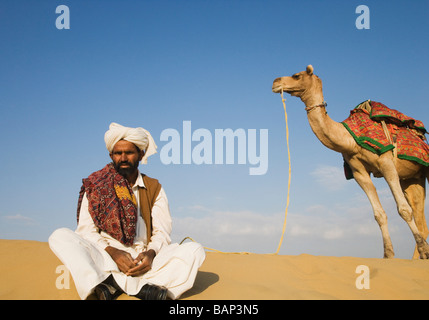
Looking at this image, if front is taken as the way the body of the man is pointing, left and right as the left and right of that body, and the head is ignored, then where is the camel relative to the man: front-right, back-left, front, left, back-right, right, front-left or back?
back-left

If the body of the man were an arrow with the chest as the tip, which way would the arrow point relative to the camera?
toward the camera
